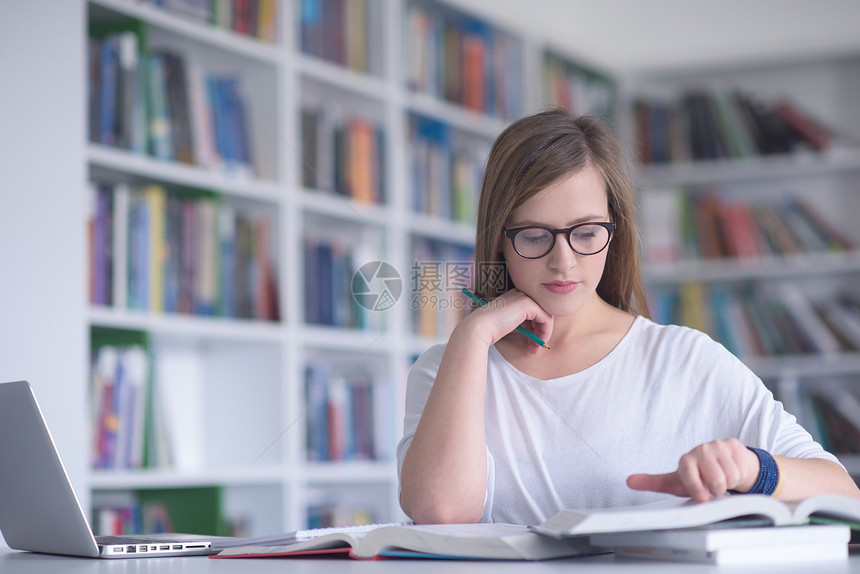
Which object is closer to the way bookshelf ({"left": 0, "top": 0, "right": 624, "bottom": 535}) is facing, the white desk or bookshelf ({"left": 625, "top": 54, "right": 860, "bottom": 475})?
the white desk

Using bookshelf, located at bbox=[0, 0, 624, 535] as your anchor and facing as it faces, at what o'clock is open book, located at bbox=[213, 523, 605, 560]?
The open book is roughly at 1 o'clock from the bookshelf.

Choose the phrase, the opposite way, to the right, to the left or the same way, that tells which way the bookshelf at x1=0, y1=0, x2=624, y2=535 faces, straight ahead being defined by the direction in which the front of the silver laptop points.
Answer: to the right

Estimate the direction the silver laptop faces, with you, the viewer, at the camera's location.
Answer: facing away from the viewer and to the right of the viewer

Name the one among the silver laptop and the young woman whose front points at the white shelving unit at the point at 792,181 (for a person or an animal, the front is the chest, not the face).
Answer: the silver laptop

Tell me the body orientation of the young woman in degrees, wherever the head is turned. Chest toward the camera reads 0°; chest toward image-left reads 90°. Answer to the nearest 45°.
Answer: approximately 0°

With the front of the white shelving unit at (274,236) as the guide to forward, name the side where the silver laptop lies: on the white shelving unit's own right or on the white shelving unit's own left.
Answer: on the white shelving unit's own right

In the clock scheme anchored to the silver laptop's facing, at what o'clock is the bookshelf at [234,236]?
The bookshelf is roughly at 11 o'clock from the silver laptop.

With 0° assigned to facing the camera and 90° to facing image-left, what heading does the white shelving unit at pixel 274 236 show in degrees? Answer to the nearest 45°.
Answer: approximately 315°

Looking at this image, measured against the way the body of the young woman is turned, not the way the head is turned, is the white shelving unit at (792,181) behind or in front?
behind
